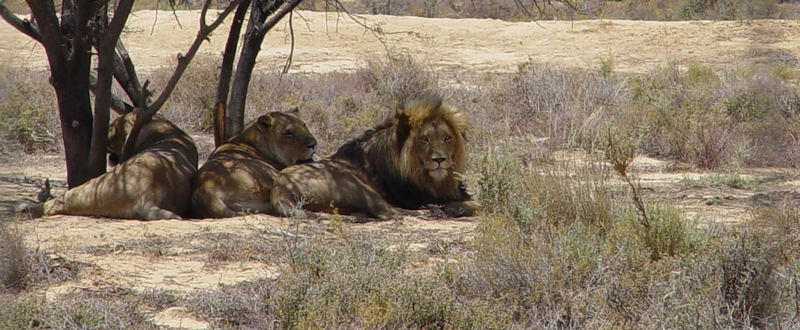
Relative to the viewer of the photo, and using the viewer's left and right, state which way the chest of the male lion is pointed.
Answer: facing the viewer and to the right of the viewer

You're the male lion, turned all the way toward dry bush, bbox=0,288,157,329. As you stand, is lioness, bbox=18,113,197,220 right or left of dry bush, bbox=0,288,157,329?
right

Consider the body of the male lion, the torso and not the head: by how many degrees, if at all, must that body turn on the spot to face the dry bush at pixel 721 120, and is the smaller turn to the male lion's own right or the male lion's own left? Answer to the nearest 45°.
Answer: approximately 90° to the male lion's own left

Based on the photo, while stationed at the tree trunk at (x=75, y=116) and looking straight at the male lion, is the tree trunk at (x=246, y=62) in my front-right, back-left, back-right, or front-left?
front-left

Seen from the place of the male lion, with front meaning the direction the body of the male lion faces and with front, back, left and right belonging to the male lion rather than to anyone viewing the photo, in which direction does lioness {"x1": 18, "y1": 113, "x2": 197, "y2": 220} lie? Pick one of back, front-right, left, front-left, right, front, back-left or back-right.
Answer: back-right

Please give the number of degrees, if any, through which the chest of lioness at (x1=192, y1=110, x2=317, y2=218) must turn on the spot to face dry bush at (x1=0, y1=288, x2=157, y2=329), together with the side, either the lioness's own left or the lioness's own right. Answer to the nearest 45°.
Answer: approximately 90° to the lioness's own right

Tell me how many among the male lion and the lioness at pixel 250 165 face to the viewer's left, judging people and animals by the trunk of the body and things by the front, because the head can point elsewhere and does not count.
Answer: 0

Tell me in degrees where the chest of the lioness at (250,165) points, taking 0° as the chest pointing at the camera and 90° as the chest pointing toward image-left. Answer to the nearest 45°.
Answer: approximately 270°

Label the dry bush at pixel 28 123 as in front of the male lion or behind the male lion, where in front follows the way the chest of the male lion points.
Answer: behind

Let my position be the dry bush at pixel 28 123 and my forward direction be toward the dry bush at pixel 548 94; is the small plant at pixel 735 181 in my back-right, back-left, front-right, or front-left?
front-right

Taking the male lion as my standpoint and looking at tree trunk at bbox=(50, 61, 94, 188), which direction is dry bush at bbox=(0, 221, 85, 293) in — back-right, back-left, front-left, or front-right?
front-left

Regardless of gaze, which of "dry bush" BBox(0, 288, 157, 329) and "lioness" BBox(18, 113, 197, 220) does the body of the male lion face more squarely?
the dry bush

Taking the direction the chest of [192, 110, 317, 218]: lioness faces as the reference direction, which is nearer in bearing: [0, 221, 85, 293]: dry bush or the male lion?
the male lion

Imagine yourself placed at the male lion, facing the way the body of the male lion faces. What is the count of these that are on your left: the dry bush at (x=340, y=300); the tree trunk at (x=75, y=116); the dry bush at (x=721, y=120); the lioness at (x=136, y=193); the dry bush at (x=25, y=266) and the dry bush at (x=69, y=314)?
1

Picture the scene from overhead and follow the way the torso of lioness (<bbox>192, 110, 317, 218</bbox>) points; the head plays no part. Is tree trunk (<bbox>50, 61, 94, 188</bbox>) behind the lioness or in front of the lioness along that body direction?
behind

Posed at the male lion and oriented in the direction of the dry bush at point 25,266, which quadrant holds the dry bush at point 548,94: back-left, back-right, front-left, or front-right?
back-right

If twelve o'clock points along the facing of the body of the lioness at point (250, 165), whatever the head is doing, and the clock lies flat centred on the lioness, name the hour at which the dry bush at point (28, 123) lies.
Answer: The dry bush is roughly at 8 o'clock from the lioness.
